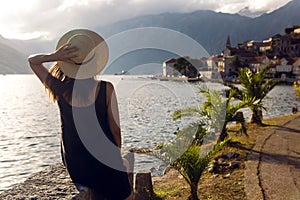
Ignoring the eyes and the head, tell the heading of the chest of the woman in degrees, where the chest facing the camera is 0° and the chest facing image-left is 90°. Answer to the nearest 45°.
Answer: approximately 180°

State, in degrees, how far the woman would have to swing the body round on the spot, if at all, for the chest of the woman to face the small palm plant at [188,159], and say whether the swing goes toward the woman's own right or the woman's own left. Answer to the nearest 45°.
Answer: approximately 45° to the woman's own right

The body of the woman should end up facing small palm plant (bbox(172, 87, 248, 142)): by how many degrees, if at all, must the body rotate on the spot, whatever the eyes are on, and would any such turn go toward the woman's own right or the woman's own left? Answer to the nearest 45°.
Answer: approximately 45° to the woman's own right
